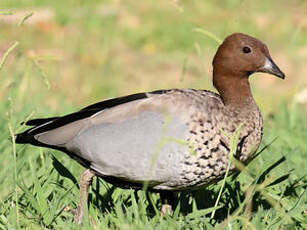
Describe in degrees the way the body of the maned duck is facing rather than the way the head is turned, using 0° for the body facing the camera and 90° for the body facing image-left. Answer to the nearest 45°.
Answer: approximately 270°
